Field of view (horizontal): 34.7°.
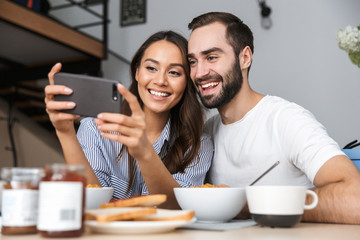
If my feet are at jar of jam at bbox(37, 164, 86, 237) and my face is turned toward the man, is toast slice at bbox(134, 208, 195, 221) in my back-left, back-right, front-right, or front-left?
front-right

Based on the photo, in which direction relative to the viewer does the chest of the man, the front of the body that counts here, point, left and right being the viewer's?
facing the viewer and to the left of the viewer

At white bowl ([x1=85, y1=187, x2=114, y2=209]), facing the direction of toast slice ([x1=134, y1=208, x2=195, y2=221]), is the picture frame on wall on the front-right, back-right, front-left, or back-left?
back-left

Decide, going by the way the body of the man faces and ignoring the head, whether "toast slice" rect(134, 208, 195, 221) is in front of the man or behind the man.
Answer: in front

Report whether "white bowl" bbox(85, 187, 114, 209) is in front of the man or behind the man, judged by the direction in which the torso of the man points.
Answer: in front

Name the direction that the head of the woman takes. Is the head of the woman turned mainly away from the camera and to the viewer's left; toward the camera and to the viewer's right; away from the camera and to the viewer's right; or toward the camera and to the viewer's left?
toward the camera and to the viewer's left

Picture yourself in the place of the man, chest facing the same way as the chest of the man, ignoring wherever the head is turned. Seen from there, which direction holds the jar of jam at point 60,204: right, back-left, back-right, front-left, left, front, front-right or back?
front-left

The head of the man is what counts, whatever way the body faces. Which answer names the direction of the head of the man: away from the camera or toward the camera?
toward the camera

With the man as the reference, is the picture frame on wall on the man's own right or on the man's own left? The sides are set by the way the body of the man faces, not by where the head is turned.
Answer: on the man's own right

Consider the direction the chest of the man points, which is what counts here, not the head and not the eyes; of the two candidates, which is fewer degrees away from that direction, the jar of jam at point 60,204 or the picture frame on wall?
the jar of jam
